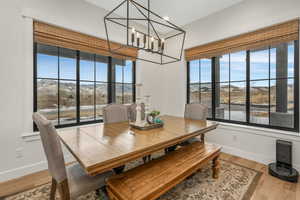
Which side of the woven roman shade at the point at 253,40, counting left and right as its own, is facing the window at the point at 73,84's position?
front

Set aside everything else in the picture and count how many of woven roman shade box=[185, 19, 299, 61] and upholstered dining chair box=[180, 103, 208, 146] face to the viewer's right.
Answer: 0

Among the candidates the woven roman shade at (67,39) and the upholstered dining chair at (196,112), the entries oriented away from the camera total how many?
0

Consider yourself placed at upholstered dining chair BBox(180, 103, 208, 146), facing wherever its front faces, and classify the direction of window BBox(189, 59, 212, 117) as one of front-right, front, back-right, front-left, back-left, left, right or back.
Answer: back-right

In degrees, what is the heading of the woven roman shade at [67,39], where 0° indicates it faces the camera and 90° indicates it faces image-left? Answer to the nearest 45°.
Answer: approximately 315°

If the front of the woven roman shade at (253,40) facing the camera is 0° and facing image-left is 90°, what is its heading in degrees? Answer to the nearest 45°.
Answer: approximately 45°

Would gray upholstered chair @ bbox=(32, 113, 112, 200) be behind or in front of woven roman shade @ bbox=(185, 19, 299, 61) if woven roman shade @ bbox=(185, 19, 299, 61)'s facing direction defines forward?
in front

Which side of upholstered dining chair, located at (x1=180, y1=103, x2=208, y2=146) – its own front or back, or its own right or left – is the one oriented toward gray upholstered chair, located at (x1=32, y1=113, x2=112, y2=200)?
front
